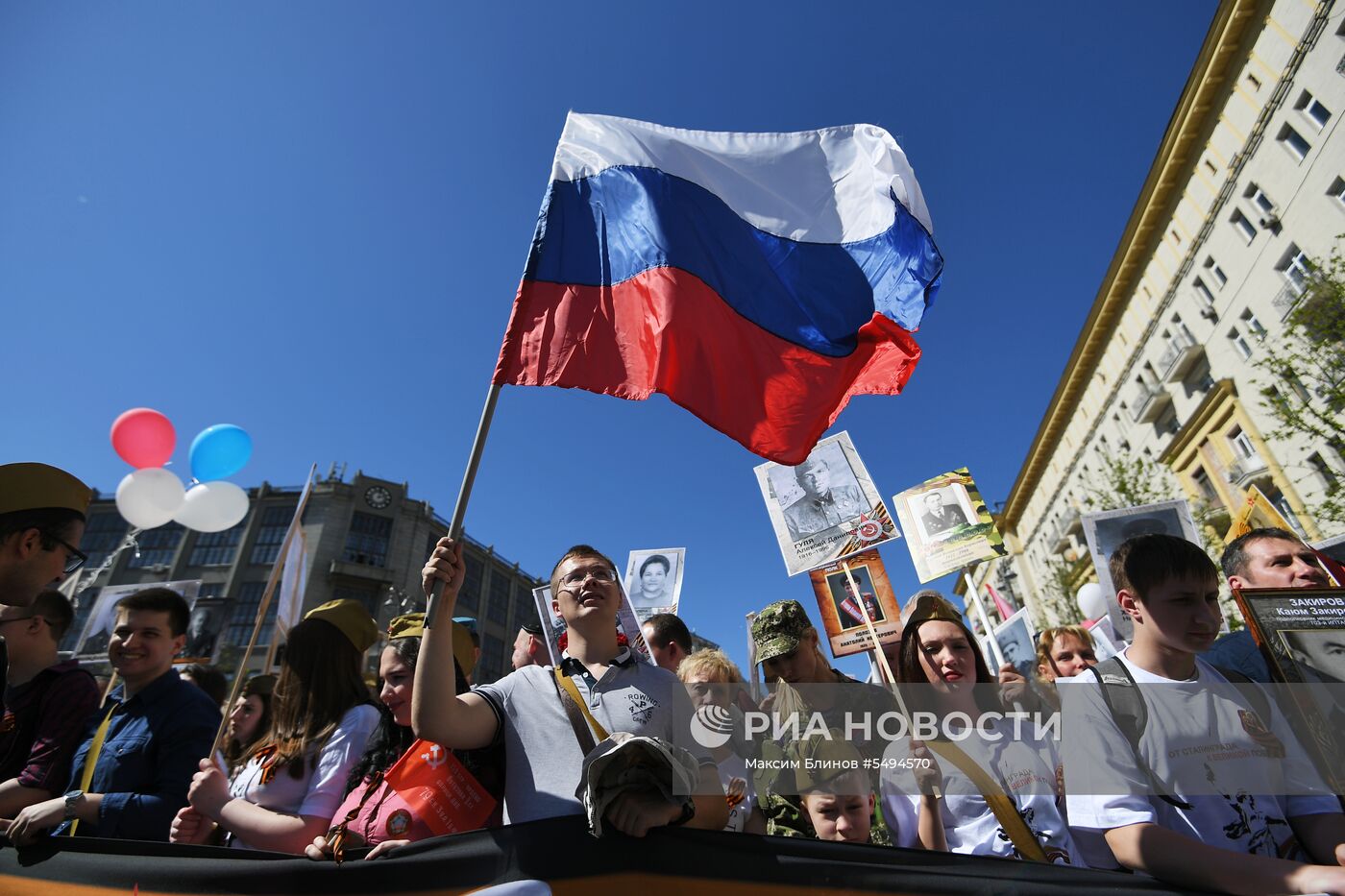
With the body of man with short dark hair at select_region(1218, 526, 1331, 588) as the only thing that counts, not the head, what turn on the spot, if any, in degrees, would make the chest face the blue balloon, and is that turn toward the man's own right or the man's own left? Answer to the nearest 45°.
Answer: approximately 90° to the man's own right

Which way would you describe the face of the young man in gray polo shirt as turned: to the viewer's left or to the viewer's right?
to the viewer's right

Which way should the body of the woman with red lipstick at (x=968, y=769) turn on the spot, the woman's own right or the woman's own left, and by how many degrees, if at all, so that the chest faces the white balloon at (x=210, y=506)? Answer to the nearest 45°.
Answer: approximately 90° to the woman's own right

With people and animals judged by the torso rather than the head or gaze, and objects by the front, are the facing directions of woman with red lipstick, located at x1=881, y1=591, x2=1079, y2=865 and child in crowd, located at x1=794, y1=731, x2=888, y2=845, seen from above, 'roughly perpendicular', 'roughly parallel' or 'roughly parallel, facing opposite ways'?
roughly parallel

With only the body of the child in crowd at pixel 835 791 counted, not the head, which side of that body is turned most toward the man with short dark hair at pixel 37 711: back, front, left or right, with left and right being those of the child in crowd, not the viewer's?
right

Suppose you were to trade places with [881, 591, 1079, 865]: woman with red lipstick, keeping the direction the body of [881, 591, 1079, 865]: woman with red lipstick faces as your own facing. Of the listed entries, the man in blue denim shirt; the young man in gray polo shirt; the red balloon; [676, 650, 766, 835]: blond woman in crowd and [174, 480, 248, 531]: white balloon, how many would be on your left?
0

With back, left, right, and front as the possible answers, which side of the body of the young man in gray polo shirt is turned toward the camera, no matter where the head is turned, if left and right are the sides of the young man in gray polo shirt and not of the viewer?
front

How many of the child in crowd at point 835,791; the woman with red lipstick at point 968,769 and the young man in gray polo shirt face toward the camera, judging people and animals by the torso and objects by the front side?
3

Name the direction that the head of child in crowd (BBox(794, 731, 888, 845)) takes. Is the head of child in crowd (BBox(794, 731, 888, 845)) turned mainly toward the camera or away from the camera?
toward the camera

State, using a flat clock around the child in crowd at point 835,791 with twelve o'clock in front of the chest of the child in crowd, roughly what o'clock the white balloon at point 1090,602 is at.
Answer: The white balloon is roughly at 7 o'clock from the child in crowd.

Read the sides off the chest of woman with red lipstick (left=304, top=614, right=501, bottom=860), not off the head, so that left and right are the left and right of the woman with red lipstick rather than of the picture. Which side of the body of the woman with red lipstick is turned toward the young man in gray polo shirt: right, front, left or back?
left

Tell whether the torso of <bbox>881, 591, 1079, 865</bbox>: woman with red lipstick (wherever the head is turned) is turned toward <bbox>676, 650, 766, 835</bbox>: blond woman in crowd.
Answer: no

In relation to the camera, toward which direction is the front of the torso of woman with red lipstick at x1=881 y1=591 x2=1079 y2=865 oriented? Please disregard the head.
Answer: toward the camera

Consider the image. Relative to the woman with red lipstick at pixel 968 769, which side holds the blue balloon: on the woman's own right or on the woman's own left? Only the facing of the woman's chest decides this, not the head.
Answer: on the woman's own right

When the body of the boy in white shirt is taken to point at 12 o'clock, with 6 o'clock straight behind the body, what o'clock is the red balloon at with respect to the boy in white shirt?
The red balloon is roughly at 4 o'clock from the boy in white shirt.

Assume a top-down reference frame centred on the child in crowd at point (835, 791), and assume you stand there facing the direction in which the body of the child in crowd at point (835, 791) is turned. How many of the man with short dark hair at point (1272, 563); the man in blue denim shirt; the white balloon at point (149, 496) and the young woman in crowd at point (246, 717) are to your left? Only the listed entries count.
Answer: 1

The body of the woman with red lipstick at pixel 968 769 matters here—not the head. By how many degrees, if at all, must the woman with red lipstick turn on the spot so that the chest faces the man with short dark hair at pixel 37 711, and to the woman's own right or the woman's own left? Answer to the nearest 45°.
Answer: approximately 90° to the woman's own right

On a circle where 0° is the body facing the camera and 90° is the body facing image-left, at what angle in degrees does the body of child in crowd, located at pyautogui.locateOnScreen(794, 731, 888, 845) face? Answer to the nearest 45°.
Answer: approximately 0°
